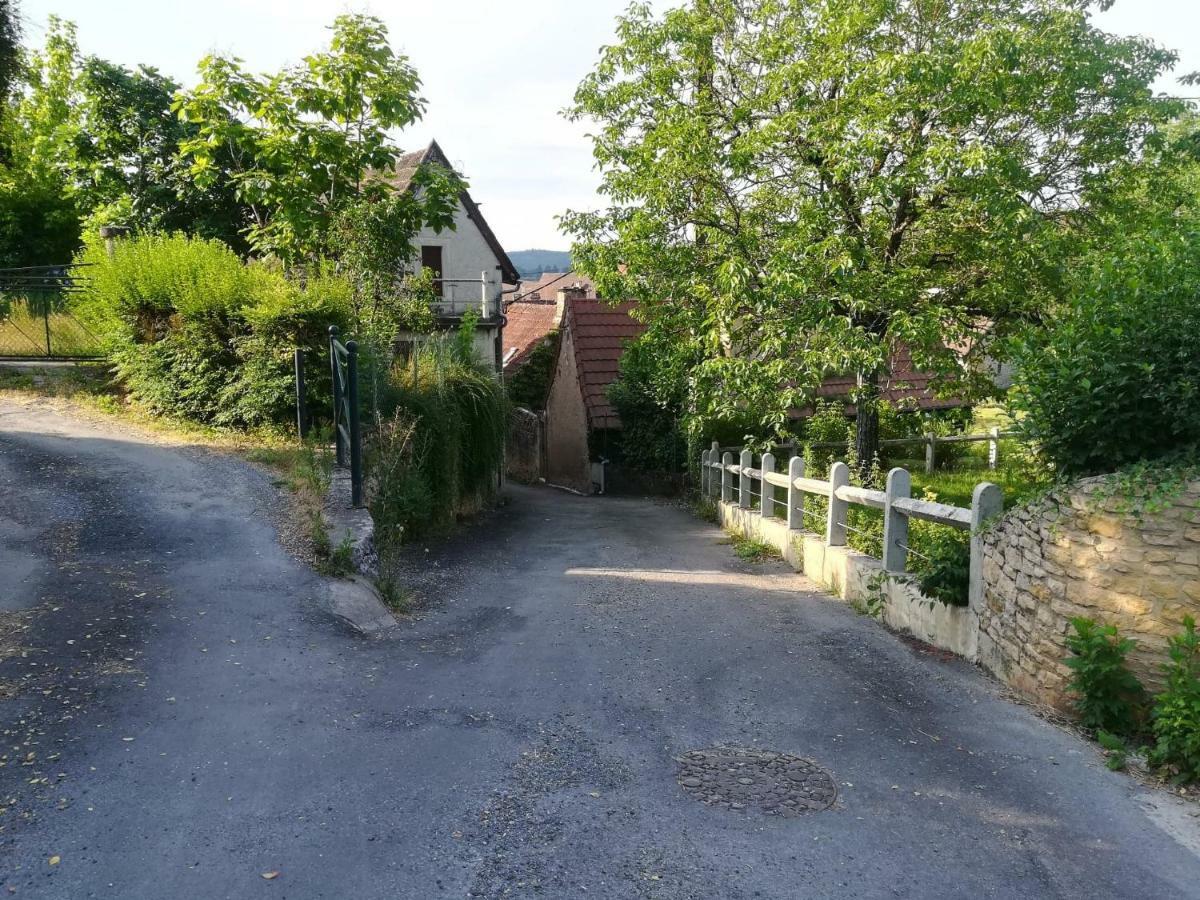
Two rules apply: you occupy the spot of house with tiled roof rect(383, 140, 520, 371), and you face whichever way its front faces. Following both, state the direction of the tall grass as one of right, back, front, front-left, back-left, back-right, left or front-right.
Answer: front

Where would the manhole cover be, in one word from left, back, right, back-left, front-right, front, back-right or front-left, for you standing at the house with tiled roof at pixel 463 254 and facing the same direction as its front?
front

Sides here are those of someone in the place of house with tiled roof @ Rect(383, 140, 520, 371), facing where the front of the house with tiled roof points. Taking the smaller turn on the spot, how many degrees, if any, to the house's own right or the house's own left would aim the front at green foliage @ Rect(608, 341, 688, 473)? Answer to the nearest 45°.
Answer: approximately 45° to the house's own left

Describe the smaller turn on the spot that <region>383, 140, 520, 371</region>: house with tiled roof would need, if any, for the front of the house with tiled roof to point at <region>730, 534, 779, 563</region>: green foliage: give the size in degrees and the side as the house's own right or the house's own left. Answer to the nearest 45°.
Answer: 0° — it already faces it

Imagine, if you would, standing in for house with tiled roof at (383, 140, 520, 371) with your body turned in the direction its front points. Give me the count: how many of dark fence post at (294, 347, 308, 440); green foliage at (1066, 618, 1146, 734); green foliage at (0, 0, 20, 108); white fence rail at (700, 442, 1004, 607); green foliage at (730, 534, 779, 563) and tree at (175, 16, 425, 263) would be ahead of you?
6

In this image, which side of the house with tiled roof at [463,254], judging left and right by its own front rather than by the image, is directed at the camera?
front

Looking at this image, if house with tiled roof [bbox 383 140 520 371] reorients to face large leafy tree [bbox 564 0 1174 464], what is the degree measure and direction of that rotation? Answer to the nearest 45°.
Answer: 0° — it already faces it

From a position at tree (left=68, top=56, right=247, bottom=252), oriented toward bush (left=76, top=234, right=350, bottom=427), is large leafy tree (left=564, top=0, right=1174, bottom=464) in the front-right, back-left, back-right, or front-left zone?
front-left

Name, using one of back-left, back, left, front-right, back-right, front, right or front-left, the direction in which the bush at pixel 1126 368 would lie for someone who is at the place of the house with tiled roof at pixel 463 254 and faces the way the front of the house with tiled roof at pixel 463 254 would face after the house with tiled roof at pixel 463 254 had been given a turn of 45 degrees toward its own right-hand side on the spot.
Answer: front-left

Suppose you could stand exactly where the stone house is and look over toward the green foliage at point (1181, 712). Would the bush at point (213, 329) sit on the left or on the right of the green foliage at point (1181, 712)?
right

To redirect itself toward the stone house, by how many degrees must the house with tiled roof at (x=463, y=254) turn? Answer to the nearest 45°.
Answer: approximately 45° to its left

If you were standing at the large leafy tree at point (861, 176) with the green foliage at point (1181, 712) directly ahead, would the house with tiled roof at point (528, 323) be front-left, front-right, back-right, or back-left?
back-right

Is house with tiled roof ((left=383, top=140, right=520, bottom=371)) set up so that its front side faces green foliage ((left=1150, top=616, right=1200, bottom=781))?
yes

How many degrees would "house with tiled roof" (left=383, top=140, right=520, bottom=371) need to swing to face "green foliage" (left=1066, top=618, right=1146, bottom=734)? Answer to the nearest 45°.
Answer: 0° — it already faces it

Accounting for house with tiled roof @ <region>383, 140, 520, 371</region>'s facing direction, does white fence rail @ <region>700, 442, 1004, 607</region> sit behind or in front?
in front

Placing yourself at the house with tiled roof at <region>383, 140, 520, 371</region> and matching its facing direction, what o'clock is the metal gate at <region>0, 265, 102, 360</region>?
The metal gate is roughly at 1 o'clock from the house with tiled roof.

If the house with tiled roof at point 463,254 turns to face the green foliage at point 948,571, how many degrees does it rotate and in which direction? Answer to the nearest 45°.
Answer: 0° — it already faces it

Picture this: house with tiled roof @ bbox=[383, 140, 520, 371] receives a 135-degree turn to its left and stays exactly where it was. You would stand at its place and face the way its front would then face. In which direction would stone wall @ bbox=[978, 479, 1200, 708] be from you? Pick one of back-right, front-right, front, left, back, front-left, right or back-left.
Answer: back-right
